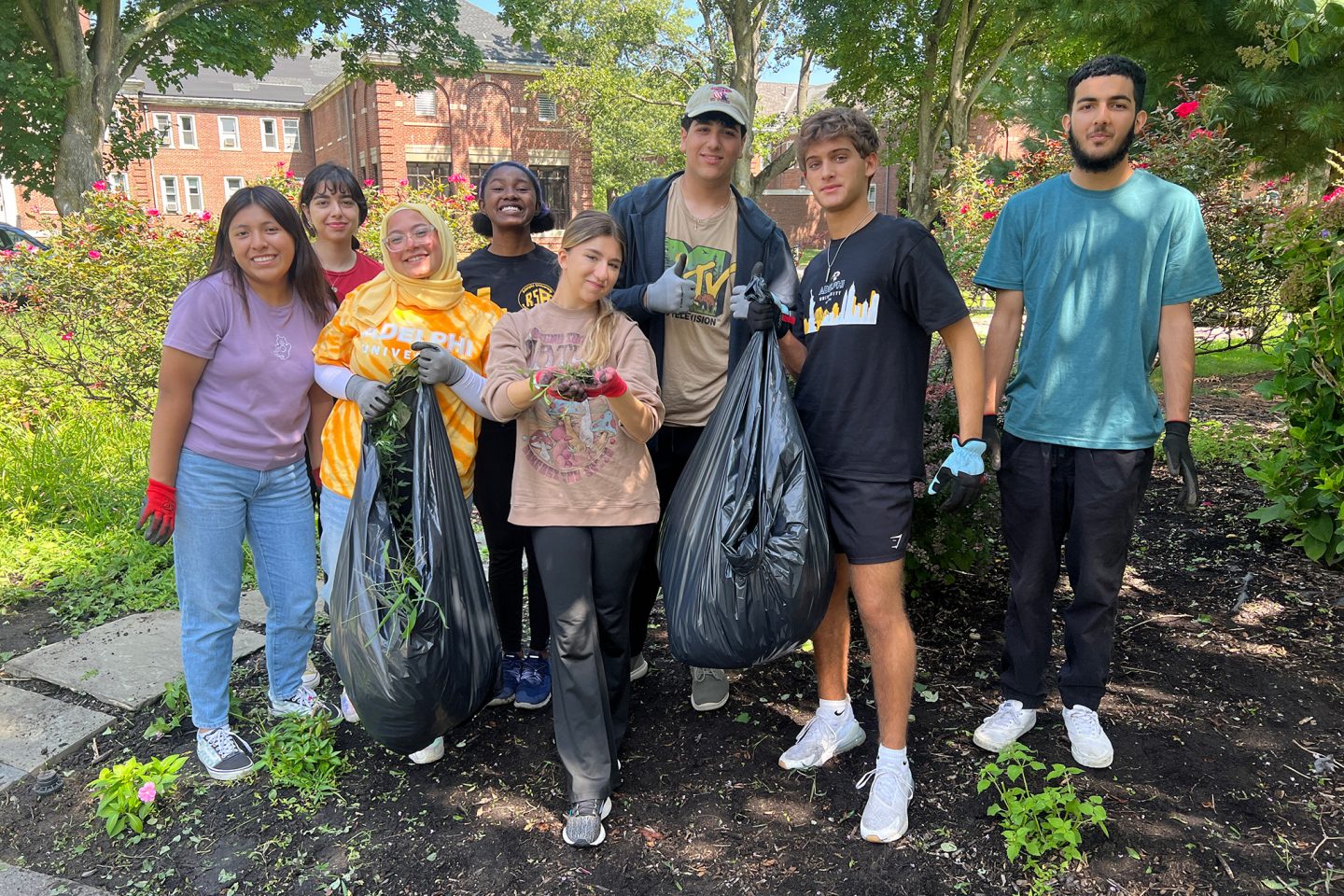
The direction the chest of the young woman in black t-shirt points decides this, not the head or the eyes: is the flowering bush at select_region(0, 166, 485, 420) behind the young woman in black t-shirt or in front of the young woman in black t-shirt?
behind

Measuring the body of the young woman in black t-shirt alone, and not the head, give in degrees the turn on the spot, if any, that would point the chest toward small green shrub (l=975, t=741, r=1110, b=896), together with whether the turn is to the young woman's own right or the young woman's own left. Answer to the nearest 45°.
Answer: approximately 45° to the young woman's own left

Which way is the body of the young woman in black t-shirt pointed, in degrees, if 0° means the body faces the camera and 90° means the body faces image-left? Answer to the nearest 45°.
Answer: approximately 0°

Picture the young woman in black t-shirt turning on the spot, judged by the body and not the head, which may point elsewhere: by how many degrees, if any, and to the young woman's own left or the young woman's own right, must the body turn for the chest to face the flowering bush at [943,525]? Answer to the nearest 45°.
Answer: approximately 90° to the young woman's own left

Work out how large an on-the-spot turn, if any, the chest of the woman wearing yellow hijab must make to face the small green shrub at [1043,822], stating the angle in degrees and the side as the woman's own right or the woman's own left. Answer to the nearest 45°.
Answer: approximately 45° to the woman's own left

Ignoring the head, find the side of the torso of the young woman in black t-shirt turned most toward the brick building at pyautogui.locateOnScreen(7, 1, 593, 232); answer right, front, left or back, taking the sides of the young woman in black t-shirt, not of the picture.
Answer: back

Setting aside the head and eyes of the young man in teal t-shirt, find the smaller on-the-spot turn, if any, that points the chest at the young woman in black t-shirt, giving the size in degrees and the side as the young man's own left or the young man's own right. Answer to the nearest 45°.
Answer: approximately 90° to the young man's own right

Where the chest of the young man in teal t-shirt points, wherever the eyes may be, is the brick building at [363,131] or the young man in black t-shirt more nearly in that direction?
the young man in black t-shirt

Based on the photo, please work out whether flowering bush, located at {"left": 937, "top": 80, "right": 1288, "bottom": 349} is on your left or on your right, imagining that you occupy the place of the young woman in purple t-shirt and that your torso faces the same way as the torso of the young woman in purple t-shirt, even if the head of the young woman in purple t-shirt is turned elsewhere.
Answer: on your left

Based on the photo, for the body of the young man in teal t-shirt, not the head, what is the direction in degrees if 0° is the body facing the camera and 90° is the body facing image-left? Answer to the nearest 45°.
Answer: approximately 0°
